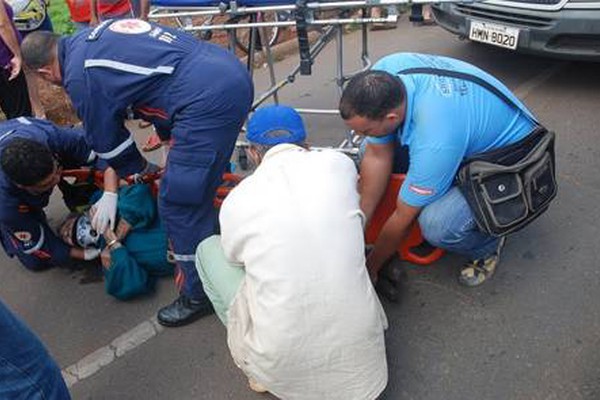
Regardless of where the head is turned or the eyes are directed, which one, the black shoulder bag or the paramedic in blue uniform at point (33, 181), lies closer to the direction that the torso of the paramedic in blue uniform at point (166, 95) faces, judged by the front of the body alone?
the paramedic in blue uniform

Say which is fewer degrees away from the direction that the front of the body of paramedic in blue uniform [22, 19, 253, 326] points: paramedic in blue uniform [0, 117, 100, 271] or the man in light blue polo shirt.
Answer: the paramedic in blue uniform

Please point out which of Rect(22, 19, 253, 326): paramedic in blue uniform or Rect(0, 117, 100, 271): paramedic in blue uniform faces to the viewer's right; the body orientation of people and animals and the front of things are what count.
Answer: Rect(0, 117, 100, 271): paramedic in blue uniform

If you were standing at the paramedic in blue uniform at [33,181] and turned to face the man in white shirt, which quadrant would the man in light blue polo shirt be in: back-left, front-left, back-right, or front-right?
front-left

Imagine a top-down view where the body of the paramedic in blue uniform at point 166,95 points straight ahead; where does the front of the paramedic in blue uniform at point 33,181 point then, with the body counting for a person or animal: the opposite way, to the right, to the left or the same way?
the opposite way

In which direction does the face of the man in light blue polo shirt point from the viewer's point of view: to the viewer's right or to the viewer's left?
to the viewer's left

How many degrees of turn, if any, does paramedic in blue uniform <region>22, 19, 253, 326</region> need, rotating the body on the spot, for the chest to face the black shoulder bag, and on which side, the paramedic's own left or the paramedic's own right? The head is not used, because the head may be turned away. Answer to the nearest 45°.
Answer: approximately 135° to the paramedic's own left

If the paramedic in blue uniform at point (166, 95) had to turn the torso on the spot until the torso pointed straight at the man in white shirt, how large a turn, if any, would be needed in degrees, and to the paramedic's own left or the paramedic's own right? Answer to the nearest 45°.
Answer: approximately 90° to the paramedic's own left

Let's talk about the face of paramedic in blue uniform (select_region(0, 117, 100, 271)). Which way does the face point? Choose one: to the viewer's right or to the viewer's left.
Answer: to the viewer's right

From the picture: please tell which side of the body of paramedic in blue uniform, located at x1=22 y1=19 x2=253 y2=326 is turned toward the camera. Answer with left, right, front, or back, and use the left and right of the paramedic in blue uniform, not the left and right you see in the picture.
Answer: left

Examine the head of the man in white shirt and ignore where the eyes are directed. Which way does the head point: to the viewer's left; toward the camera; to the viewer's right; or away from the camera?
away from the camera

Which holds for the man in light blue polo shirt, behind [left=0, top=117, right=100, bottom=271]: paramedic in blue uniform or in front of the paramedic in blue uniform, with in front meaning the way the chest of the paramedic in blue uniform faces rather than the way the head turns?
in front

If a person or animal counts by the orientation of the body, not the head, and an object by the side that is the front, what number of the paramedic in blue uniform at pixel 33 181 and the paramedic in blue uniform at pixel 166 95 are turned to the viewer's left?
1

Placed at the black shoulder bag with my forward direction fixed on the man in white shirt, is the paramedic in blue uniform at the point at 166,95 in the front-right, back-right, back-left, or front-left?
front-right

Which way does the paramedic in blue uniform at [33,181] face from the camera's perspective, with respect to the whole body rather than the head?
to the viewer's right
